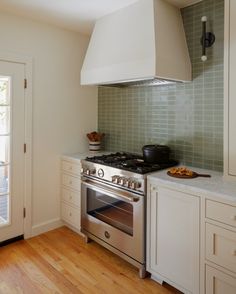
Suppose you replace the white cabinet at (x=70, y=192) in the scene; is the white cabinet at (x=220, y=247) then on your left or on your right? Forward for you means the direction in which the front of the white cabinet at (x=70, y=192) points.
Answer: on your left

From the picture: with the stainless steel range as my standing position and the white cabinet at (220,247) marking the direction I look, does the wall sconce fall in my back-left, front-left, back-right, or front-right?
front-left

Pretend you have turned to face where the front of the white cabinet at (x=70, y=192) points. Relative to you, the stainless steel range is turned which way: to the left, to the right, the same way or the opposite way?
the same way

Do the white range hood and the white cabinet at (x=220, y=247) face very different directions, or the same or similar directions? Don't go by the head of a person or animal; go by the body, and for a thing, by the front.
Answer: same or similar directions

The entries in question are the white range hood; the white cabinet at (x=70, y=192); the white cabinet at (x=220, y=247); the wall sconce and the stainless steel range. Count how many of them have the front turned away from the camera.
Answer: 0

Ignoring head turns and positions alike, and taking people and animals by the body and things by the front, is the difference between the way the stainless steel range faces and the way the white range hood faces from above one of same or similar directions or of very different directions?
same or similar directions

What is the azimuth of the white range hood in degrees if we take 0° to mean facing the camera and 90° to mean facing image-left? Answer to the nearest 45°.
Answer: approximately 45°

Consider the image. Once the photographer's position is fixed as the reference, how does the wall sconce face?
facing the viewer and to the left of the viewer

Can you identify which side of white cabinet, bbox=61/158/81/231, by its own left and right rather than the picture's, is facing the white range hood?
left
